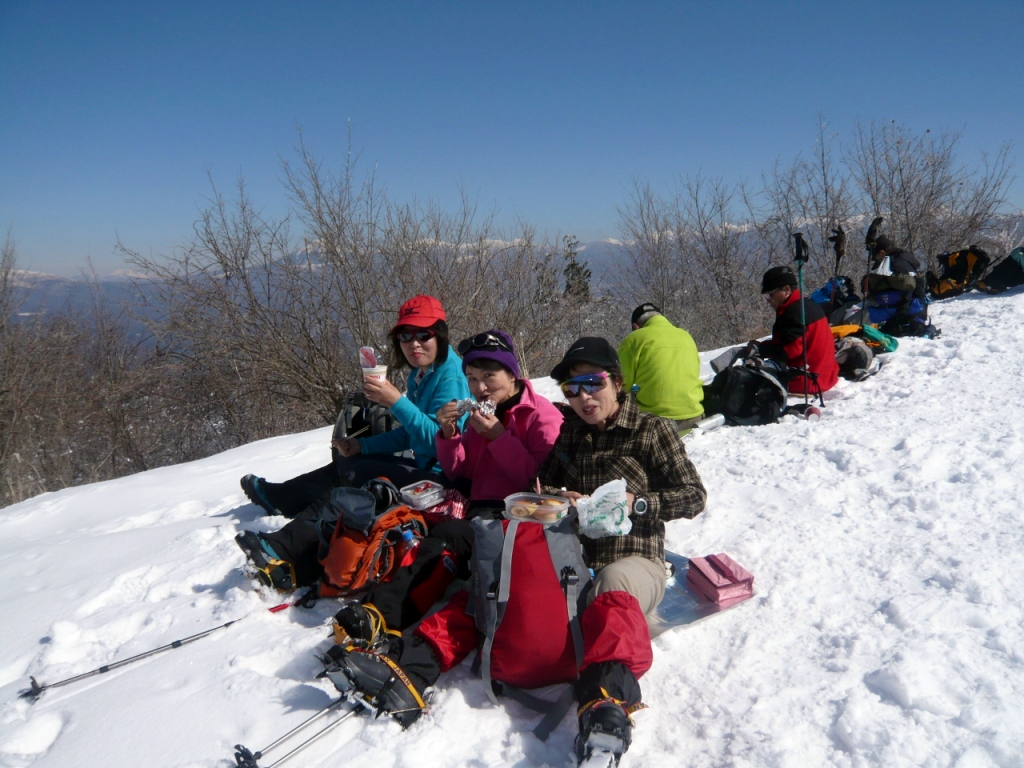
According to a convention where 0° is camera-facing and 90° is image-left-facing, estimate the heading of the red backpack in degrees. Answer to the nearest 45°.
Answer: approximately 0°

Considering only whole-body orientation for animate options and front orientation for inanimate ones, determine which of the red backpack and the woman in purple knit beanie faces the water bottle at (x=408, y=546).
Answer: the woman in purple knit beanie

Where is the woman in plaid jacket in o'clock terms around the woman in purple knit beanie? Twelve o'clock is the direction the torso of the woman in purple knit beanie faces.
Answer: The woman in plaid jacket is roughly at 9 o'clock from the woman in purple knit beanie.

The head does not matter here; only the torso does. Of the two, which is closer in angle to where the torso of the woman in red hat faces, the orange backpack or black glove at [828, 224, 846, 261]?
the orange backpack

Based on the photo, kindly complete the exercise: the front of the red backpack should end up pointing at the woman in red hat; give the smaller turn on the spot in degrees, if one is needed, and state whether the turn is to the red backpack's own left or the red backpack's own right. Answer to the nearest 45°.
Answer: approximately 135° to the red backpack's own right

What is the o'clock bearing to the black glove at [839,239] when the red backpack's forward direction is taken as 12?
The black glove is roughly at 7 o'clock from the red backpack.

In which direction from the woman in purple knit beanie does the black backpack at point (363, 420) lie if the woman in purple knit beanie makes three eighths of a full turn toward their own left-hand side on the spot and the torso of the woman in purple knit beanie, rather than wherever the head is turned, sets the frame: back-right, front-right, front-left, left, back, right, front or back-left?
back-left

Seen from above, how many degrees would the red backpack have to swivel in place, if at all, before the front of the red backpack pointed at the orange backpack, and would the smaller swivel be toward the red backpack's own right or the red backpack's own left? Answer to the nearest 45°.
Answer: approximately 135° to the red backpack's own right

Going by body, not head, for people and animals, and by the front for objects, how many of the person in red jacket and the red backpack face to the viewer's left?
1

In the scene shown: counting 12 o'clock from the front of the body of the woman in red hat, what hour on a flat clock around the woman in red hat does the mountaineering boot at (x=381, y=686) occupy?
The mountaineering boot is roughly at 11 o'clock from the woman in red hat.

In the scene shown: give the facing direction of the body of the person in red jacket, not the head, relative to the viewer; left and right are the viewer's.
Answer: facing to the left of the viewer

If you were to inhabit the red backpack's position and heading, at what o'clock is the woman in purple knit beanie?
The woman in purple knit beanie is roughly at 6 o'clock from the red backpack.
